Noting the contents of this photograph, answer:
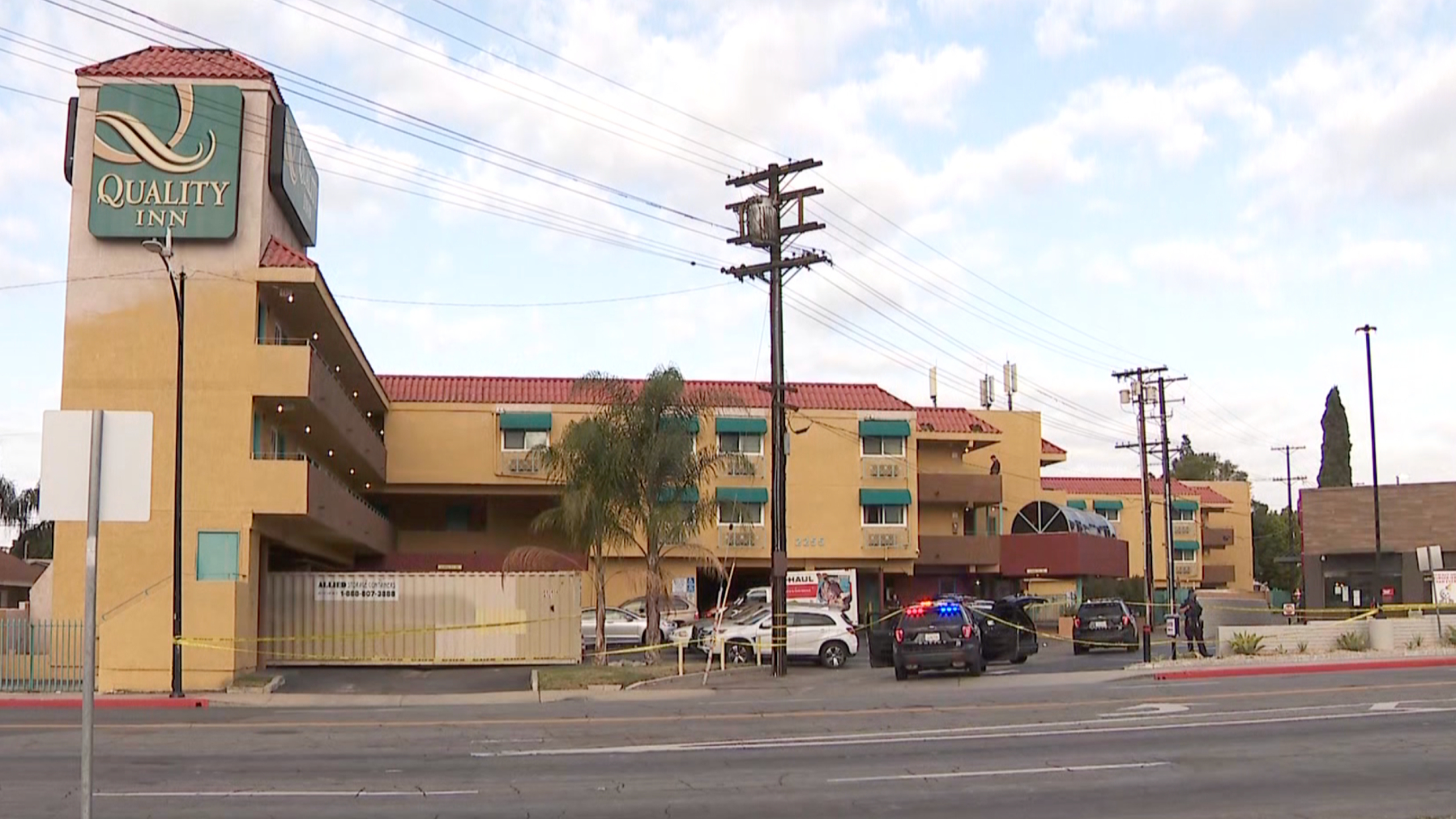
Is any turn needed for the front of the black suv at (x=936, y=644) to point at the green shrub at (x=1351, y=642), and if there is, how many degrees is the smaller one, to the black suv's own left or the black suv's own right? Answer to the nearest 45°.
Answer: approximately 45° to the black suv's own right

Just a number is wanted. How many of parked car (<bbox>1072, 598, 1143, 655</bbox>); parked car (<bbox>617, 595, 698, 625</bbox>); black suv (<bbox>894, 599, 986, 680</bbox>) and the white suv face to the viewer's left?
2

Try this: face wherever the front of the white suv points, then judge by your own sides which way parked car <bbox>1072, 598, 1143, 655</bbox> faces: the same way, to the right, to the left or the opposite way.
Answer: to the right

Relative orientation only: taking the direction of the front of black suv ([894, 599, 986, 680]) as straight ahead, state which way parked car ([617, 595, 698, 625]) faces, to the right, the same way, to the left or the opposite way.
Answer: to the left

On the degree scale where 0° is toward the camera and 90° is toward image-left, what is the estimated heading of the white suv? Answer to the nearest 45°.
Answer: approximately 90°

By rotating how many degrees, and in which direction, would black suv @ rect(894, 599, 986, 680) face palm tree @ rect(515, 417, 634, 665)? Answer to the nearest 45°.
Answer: approximately 45° to its left

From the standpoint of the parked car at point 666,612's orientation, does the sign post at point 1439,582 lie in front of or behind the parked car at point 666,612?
behind

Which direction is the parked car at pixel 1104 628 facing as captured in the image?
away from the camera

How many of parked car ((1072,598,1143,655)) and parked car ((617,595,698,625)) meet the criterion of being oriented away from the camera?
1

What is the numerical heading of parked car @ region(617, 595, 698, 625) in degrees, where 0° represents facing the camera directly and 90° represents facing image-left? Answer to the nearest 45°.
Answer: approximately 90°
